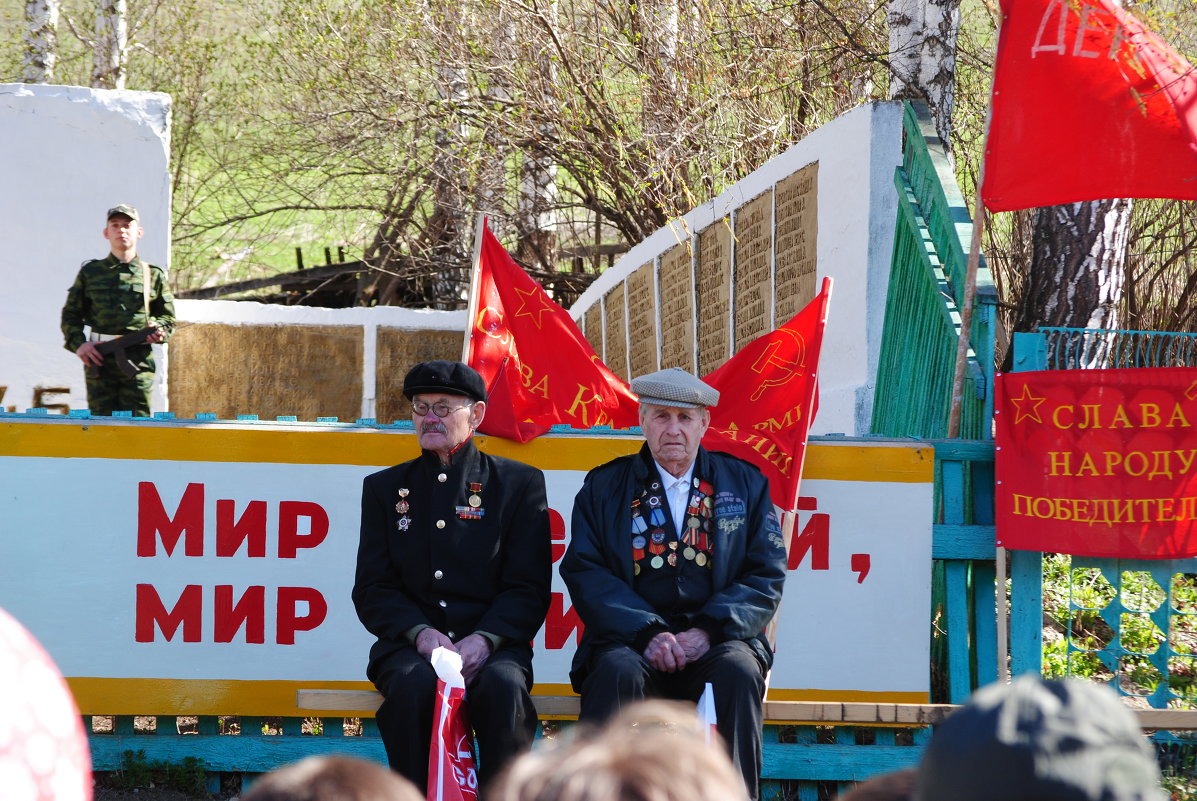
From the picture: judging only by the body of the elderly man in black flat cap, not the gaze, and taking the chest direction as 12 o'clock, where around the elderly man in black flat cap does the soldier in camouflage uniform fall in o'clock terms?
The soldier in camouflage uniform is roughly at 5 o'clock from the elderly man in black flat cap.

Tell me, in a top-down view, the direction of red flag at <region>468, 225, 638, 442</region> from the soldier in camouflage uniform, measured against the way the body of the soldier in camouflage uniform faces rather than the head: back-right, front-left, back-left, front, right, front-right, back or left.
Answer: front-left

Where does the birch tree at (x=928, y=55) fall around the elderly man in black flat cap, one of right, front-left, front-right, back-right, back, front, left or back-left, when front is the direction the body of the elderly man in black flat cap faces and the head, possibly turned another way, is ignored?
back-left

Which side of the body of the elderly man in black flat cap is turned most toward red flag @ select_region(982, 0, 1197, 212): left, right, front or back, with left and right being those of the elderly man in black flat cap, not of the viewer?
left

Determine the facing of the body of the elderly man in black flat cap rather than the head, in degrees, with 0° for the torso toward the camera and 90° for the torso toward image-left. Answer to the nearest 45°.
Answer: approximately 0°

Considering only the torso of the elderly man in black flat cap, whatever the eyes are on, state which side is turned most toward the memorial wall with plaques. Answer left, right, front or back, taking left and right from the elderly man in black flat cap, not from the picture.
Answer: back

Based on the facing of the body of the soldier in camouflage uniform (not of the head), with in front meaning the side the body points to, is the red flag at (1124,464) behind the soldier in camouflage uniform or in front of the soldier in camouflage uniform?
in front

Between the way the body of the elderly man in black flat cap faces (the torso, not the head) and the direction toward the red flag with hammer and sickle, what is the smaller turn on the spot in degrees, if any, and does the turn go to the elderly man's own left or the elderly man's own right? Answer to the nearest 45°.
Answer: approximately 135° to the elderly man's own left
